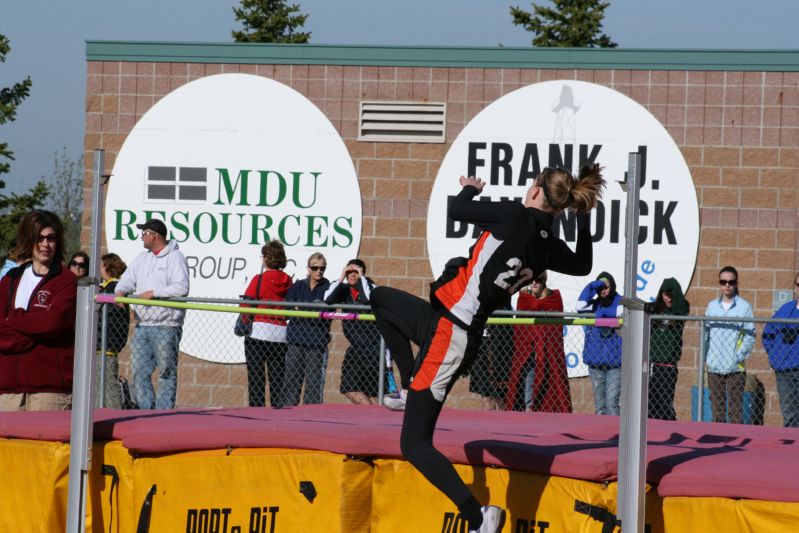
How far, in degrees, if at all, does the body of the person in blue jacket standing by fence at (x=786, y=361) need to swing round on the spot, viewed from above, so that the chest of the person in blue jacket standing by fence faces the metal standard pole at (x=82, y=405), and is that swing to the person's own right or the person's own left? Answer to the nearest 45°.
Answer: approximately 45° to the person's own right

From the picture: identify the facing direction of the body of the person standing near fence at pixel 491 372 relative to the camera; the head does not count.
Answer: toward the camera

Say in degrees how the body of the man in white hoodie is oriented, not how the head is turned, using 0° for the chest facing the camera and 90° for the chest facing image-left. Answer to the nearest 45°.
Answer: approximately 45°

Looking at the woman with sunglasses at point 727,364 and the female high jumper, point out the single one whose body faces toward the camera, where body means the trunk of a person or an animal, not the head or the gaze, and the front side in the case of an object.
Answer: the woman with sunglasses

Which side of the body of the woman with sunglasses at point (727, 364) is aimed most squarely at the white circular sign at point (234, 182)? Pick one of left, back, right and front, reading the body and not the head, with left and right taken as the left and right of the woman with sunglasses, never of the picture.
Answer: right

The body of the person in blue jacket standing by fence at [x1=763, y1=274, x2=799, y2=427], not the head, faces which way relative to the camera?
toward the camera

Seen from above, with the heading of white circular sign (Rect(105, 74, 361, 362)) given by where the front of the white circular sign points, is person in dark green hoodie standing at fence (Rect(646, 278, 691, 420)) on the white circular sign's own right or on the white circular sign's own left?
on the white circular sign's own left

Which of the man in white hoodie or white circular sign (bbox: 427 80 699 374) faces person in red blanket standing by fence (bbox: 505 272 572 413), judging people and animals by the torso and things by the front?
the white circular sign

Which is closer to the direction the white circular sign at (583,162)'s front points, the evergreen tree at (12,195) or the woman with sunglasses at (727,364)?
the woman with sunglasses

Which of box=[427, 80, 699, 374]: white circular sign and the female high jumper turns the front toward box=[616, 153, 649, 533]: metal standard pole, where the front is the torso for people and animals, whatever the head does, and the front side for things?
the white circular sign

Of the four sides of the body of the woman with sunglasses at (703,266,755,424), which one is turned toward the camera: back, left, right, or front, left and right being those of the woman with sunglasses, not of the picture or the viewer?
front

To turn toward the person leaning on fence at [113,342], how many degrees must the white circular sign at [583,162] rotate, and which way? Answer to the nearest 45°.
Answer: approximately 45° to its right

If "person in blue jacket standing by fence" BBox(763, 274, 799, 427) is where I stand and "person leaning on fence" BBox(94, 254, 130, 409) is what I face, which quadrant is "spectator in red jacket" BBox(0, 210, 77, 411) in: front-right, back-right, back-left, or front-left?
front-left
